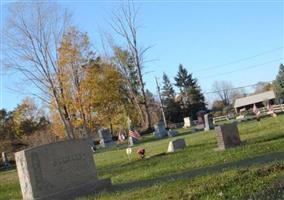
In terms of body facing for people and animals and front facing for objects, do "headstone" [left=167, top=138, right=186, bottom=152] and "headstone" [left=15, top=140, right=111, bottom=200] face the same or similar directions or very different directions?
same or similar directions

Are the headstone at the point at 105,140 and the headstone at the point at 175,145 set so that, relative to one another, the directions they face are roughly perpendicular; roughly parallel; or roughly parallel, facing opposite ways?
roughly parallel

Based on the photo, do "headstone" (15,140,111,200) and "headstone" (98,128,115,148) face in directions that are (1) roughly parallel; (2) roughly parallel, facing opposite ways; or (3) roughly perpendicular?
roughly parallel

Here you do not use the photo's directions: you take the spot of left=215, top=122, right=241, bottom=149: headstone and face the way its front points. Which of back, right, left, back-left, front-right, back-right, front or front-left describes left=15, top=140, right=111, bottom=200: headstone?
right

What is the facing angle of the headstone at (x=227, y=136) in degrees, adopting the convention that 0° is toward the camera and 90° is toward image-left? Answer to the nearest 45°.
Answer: approximately 315°

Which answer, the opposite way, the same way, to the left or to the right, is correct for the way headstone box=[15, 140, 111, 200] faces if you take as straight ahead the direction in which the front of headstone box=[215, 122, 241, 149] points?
the same way

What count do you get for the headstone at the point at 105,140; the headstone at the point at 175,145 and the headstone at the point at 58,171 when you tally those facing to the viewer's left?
0

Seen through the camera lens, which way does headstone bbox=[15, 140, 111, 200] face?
facing the viewer and to the right of the viewer

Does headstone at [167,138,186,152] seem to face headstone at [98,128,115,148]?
no

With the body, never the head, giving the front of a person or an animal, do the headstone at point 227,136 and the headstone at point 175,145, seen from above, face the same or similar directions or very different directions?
same or similar directions

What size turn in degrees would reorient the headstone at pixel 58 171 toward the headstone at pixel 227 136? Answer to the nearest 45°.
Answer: approximately 90° to its left

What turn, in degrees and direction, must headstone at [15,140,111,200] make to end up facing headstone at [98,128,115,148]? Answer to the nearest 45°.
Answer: approximately 135° to its left
